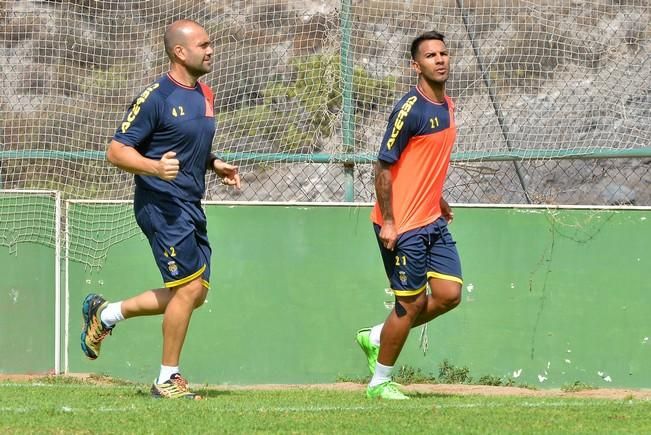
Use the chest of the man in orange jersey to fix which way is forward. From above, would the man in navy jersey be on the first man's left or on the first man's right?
on the first man's right
